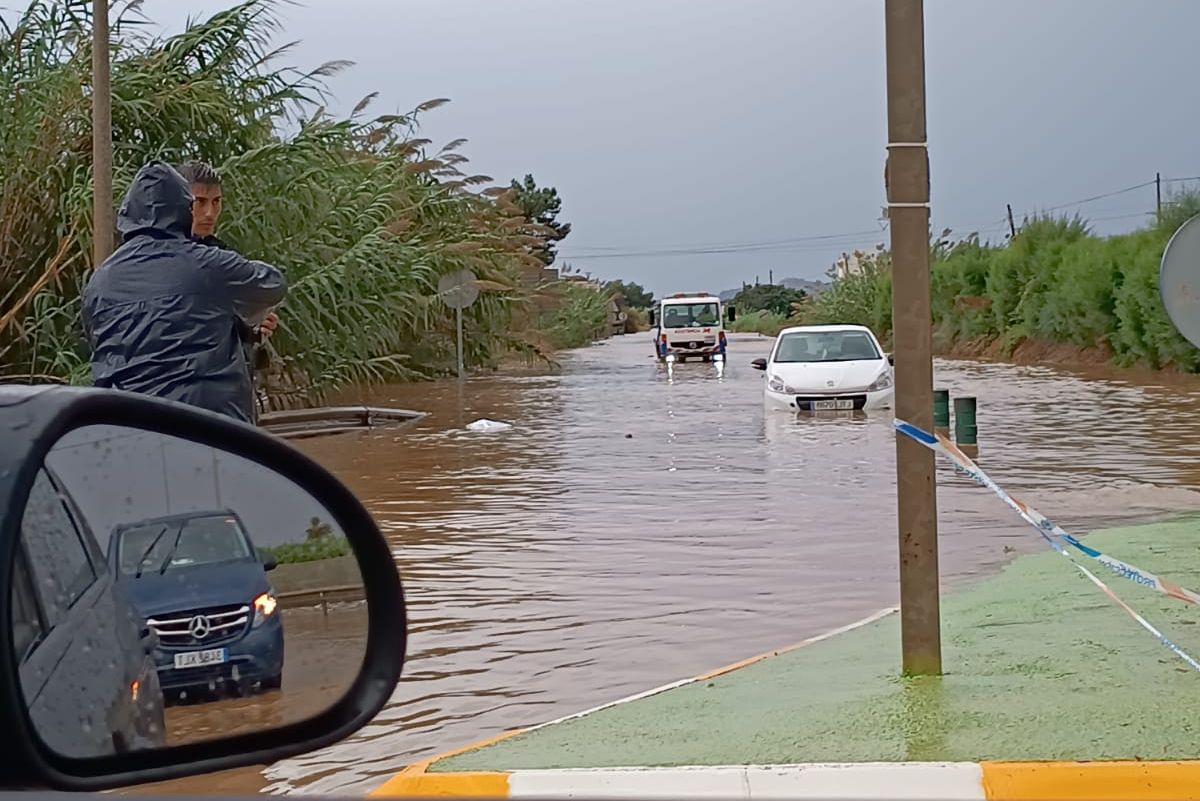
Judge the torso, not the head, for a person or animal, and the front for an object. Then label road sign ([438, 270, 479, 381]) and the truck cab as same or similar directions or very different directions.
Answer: very different directions

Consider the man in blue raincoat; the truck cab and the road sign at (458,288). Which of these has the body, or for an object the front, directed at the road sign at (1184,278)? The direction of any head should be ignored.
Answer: the truck cab

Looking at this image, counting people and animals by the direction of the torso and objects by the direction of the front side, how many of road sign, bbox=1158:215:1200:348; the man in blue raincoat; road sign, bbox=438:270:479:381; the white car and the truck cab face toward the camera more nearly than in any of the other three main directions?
2

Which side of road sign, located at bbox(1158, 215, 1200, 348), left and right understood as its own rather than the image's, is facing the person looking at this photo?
back

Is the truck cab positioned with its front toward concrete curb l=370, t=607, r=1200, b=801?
yes

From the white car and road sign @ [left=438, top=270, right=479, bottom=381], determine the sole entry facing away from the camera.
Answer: the road sign

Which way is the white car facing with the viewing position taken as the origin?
facing the viewer

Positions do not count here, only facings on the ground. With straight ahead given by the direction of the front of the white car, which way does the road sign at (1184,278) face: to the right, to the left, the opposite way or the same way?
the opposite way

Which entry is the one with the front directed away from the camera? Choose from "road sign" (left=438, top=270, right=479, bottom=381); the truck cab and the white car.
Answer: the road sign

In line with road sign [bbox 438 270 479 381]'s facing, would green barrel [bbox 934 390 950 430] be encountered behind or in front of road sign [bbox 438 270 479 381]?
behind

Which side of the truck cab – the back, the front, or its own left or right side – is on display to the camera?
front

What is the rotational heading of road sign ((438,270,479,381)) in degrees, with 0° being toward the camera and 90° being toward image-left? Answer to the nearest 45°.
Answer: approximately 180°

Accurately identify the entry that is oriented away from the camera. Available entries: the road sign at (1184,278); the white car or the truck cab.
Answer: the road sign

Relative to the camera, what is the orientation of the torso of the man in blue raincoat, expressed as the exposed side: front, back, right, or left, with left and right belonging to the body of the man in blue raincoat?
back

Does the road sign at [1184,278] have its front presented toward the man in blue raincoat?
no

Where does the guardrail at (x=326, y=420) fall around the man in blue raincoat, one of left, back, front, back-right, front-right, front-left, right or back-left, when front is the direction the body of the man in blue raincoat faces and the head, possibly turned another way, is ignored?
front

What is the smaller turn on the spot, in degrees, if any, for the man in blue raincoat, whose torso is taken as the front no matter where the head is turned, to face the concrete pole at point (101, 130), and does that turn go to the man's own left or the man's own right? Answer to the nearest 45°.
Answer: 0° — they already face it

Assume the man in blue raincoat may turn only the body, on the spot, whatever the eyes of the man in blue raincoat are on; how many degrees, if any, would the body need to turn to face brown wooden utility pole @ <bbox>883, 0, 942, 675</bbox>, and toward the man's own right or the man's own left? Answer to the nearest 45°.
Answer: approximately 90° to the man's own right

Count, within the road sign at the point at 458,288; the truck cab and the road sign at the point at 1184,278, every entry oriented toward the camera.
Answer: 1
